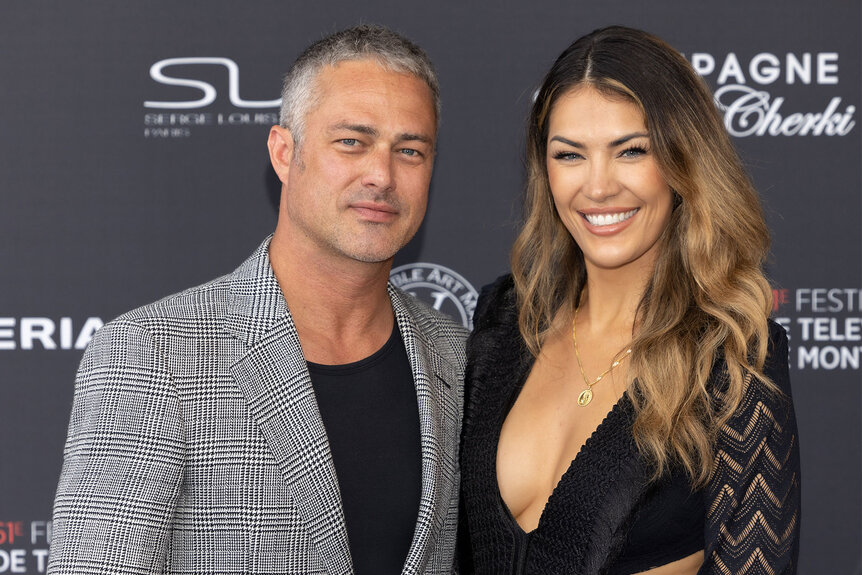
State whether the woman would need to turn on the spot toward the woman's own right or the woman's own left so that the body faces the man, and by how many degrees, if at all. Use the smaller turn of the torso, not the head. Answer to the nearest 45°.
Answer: approximately 45° to the woman's own right

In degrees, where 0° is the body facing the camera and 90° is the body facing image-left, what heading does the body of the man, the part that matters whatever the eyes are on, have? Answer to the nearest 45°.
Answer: approximately 315°

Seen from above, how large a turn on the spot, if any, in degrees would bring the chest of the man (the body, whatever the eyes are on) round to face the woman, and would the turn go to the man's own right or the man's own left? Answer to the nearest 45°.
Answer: approximately 45° to the man's own left

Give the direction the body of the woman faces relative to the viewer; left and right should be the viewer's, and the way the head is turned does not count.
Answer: facing the viewer and to the left of the viewer

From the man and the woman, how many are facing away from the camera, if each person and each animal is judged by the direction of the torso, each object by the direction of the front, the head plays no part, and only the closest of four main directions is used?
0
